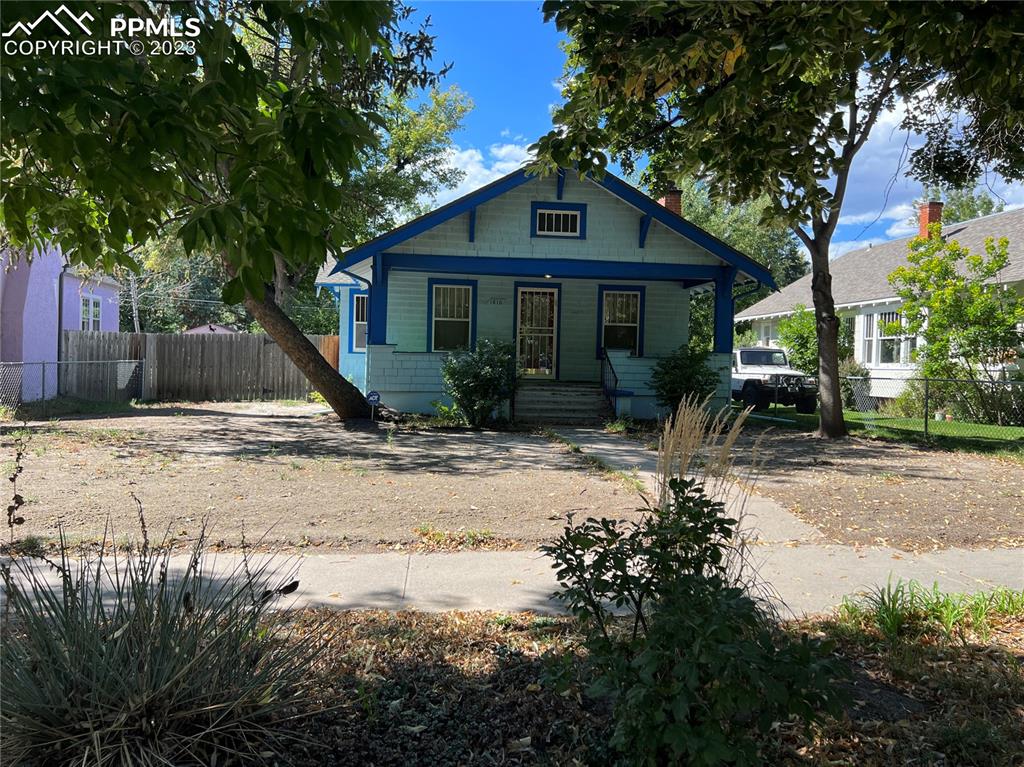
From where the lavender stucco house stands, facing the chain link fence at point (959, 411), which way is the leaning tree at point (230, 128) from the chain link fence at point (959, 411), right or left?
right

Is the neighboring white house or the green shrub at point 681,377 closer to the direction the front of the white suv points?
the green shrub

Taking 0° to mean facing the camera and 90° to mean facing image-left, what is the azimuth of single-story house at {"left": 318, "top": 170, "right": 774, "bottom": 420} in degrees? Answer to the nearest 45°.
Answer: approximately 0°

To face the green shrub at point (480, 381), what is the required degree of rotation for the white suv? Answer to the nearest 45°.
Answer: approximately 90° to its right

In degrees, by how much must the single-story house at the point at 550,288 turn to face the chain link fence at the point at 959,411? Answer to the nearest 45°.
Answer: approximately 90° to its left

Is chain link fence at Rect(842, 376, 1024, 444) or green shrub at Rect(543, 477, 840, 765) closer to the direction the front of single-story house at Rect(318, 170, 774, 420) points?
the green shrub

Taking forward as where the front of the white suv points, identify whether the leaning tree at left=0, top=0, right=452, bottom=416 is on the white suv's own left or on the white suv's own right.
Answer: on the white suv's own right

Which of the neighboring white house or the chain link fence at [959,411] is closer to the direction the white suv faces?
the chain link fence

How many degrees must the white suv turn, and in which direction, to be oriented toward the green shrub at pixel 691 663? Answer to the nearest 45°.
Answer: approximately 45° to its right
